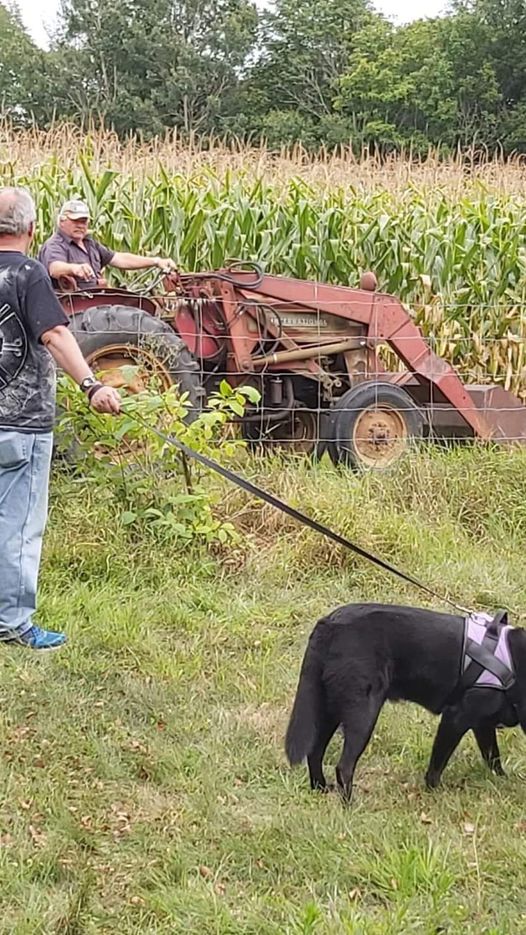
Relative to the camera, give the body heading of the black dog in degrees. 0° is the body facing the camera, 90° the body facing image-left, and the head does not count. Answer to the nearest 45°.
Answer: approximately 270°

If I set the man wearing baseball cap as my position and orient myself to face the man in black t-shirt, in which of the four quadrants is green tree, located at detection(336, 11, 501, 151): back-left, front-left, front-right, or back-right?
back-left

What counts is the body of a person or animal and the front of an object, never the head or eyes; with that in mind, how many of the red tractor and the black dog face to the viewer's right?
2

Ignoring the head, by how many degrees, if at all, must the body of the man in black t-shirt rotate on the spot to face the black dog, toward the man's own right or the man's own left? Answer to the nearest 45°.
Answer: approximately 90° to the man's own right

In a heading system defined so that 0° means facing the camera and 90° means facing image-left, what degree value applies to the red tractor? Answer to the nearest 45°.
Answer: approximately 270°

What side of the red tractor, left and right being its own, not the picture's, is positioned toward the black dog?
right

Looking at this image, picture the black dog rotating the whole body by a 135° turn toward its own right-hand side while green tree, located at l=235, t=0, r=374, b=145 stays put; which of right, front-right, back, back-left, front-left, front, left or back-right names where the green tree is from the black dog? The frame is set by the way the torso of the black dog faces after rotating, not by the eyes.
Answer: back-right

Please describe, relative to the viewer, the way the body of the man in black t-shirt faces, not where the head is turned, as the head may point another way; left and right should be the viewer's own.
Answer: facing away from the viewer and to the right of the viewer

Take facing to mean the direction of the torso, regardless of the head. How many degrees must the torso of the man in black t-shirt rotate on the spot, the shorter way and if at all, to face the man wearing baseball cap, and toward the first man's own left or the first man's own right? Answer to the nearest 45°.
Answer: approximately 45° to the first man's own left

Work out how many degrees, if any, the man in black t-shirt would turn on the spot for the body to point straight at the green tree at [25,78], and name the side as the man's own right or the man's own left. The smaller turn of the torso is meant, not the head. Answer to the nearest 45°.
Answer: approximately 45° to the man's own left
